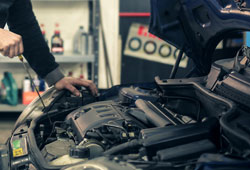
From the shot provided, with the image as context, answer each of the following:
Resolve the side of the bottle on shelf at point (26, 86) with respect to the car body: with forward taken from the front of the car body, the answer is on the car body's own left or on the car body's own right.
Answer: on the car body's own right

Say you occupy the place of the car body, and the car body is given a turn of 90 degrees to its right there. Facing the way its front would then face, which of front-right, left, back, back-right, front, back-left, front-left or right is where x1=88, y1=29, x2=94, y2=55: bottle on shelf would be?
front-right

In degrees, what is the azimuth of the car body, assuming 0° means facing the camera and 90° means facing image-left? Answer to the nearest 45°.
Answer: approximately 45°

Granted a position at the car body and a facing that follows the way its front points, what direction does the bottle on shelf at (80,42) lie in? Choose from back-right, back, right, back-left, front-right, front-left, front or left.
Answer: back-right

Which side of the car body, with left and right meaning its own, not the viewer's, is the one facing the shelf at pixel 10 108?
right

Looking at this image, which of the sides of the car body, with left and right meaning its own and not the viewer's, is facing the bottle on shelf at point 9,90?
right
